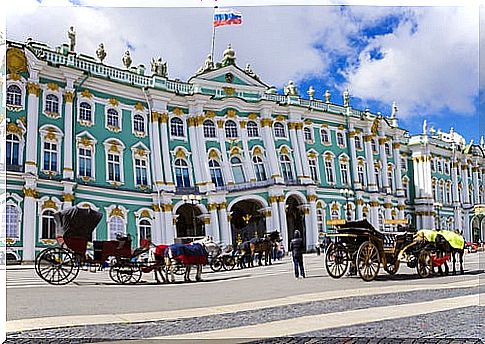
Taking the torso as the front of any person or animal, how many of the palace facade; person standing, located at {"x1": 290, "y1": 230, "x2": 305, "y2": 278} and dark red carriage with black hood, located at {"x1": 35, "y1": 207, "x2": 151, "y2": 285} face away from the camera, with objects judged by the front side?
1

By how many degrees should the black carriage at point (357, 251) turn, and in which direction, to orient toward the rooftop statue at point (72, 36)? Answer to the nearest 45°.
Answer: approximately 180°

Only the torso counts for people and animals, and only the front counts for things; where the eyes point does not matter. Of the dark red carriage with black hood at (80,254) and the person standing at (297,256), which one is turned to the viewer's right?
the dark red carriage with black hood

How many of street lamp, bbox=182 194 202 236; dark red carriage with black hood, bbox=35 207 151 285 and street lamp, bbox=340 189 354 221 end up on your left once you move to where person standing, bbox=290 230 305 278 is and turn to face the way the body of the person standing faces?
2

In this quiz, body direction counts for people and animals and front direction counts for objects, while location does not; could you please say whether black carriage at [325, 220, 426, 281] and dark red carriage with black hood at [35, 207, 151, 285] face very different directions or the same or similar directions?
same or similar directions

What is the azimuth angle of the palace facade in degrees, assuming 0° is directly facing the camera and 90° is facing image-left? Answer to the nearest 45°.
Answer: approximately 315°

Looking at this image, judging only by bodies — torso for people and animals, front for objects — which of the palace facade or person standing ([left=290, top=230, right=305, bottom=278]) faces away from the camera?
the person standing

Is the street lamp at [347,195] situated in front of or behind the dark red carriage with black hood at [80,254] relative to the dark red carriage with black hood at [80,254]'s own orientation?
in front

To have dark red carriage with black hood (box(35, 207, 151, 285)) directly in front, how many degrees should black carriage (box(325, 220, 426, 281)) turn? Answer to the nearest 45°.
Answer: approximately 180°

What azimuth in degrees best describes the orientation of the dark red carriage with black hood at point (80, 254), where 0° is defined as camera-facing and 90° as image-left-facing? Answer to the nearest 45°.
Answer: approximately 270°

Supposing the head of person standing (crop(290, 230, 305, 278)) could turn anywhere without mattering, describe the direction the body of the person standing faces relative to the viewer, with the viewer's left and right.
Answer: facing away from the viewer
